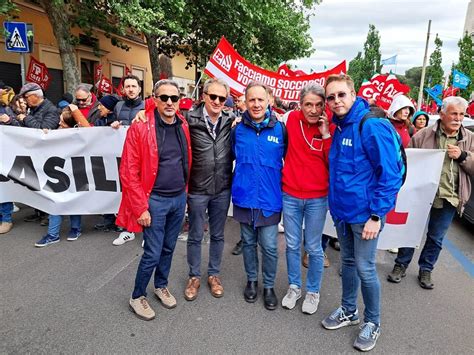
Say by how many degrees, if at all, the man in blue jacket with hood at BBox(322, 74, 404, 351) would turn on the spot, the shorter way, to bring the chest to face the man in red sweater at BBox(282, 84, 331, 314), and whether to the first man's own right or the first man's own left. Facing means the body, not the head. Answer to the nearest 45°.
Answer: approximately 90° to the first man's own right

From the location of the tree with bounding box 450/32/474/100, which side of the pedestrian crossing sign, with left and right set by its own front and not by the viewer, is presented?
left

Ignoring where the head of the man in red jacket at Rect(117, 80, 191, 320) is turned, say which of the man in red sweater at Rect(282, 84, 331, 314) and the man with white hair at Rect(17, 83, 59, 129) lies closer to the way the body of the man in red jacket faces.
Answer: the man in red sweater

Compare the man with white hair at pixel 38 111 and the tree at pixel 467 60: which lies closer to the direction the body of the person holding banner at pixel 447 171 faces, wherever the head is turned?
the man with white hair

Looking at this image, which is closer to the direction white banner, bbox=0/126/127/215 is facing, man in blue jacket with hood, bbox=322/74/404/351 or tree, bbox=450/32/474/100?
the man in blue jacket with hood

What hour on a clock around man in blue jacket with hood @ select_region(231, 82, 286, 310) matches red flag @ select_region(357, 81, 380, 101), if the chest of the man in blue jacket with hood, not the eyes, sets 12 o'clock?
The red flag is roughly at 7 o'clock from the man in blue jacket with hood.

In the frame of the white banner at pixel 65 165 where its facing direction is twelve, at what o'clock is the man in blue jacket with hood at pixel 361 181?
The man in blue jacket with hood is roughly at 11 o'clock from the white banner.

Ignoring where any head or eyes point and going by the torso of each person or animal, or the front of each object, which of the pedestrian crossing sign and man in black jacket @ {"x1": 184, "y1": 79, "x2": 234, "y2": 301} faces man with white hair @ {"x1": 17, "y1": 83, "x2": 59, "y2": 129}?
the pedestrian crossing sign
